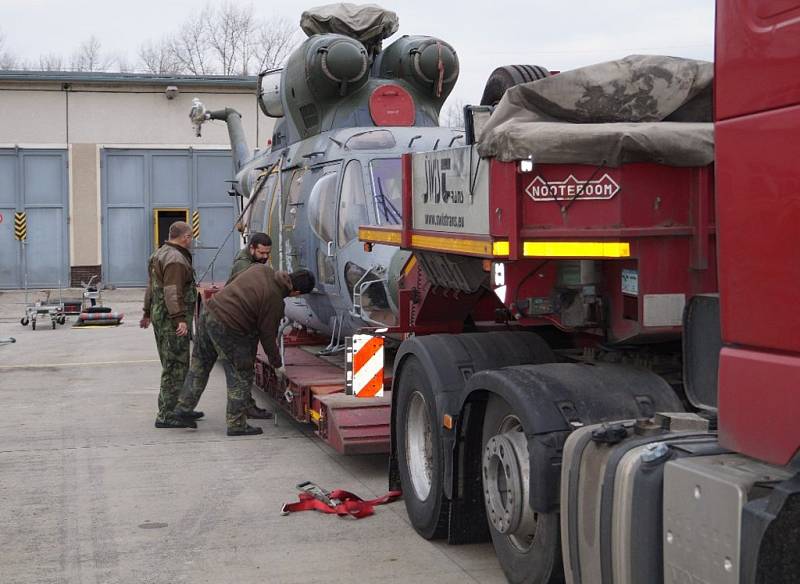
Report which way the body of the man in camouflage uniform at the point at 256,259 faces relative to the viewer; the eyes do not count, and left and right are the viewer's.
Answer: facing the viewer and to the right of the viewer

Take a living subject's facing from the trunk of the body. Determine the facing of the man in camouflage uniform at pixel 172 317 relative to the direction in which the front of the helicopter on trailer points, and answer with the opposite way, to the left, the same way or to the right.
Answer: to the left

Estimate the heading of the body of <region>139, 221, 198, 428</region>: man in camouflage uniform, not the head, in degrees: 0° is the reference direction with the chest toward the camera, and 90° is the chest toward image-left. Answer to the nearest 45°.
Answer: approximately 225°

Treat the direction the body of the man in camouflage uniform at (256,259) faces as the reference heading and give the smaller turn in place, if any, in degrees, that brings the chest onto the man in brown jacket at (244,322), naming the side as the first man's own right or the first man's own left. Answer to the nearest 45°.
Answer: approximately 45° to the first man's own right

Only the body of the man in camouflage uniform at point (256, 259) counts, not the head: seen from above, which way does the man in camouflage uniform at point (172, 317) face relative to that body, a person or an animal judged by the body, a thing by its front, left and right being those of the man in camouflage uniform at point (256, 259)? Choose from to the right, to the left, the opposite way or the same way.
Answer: to the left

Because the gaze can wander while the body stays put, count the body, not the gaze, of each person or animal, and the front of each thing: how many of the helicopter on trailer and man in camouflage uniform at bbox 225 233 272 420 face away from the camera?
0

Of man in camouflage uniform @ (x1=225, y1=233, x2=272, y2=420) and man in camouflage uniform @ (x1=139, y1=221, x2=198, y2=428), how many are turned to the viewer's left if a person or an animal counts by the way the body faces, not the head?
0

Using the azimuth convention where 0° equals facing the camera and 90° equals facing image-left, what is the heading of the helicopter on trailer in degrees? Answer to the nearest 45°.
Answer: approximately 315°

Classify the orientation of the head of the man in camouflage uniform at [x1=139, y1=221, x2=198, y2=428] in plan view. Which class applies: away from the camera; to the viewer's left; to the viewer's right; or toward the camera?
to the viewer's right
